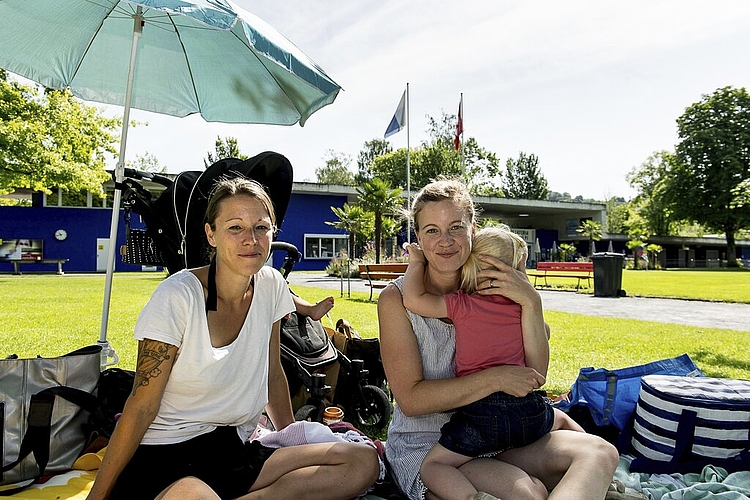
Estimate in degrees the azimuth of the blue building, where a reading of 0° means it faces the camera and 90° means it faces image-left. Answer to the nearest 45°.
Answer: approximately 0°

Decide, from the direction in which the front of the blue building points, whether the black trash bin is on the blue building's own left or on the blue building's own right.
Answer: on the blue building's own left

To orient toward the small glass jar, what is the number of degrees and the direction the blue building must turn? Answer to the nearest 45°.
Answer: approximately 45° to its left

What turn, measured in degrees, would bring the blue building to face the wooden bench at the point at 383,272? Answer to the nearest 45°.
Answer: approximately 45° to its left

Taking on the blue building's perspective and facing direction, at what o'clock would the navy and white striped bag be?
The navy and white striped bag is roughly at 11 o'clock from the blue building.
